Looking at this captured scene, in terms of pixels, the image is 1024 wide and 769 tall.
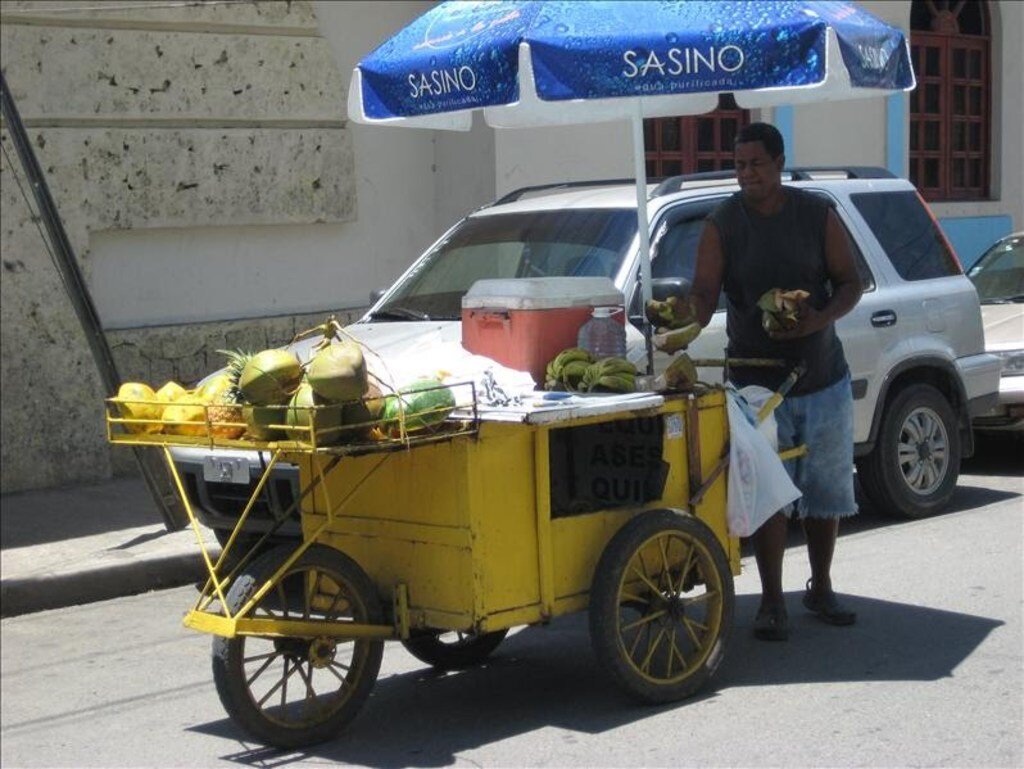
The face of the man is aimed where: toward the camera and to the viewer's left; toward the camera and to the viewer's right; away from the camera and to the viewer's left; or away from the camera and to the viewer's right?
toward the camera and to the viewer's left

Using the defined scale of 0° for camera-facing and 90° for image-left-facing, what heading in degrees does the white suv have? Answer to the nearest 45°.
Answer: approximately 45°

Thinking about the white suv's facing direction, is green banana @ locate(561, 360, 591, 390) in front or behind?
in front

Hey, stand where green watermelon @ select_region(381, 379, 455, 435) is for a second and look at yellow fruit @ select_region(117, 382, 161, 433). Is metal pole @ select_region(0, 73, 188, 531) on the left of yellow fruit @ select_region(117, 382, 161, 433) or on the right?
right

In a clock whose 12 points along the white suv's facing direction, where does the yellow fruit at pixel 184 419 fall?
The yellow fruit is roughly at 12 o'clock from the white suv.

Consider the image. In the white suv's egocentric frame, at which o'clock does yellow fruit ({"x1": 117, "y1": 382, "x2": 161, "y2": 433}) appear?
The yellow fruit is roughly at 12 o'clock from the white suv.

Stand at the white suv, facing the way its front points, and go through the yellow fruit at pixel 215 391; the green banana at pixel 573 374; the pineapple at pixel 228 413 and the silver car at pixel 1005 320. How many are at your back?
1

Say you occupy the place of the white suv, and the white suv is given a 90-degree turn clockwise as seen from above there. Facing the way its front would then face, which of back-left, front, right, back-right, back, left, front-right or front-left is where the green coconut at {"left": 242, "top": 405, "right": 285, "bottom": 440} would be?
left

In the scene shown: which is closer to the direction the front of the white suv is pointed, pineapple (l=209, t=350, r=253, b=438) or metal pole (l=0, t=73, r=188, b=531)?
the pineapple

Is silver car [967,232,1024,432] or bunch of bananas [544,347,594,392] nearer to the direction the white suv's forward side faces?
the bunch of bananas

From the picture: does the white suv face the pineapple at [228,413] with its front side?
yes

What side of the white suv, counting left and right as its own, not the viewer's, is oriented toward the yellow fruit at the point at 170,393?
front
